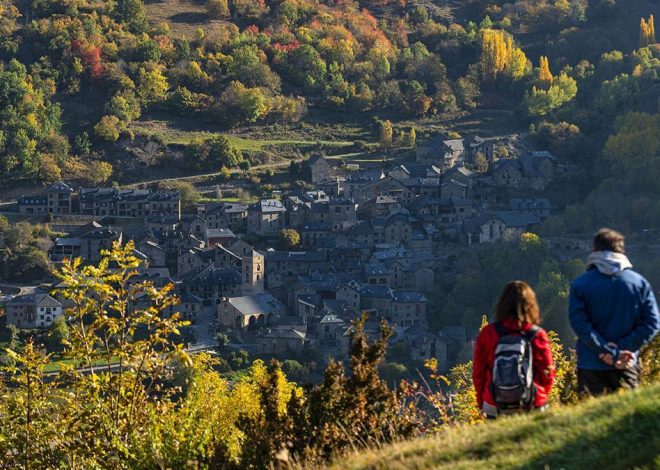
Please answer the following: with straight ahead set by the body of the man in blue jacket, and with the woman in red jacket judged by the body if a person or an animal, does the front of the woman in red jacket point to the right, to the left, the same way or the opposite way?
the same way

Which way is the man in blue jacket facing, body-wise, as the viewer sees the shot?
away from the camera

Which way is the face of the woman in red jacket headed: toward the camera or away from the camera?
away from the camera

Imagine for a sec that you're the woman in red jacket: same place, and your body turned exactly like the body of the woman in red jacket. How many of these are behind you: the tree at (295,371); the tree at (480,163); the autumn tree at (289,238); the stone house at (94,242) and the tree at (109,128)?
0

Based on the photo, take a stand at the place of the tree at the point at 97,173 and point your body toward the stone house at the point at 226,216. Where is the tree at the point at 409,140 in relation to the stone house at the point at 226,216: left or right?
left

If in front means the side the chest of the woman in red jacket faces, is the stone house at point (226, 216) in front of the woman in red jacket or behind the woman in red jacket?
in front

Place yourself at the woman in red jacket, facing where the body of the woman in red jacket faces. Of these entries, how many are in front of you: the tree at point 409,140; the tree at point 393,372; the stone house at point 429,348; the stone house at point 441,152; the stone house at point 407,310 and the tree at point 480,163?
6

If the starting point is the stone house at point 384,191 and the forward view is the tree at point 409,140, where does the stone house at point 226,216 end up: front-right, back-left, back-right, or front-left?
back-left

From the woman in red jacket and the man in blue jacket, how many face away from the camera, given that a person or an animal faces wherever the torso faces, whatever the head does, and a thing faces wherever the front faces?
2

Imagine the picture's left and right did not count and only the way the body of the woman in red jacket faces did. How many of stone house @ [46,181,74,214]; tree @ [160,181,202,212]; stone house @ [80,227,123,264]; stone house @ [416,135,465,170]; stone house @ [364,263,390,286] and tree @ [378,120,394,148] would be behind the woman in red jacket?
0

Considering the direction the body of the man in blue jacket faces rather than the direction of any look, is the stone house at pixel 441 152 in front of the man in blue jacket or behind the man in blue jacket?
in front

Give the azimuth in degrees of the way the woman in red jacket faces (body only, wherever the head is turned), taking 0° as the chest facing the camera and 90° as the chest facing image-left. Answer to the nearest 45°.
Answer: approximately 180°

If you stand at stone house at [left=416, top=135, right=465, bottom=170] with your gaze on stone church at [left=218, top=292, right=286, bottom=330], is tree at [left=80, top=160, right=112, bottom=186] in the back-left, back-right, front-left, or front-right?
front-right

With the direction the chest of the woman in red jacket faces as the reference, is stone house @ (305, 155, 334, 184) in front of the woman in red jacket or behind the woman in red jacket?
in front

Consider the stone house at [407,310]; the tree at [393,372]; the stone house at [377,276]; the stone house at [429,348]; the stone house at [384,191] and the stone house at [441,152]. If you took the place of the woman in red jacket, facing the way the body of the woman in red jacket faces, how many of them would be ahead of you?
6

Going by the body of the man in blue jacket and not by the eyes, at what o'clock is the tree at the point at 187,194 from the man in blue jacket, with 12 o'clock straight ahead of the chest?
The tree is roughly at 11 o'clock from the man in blue jacket.
